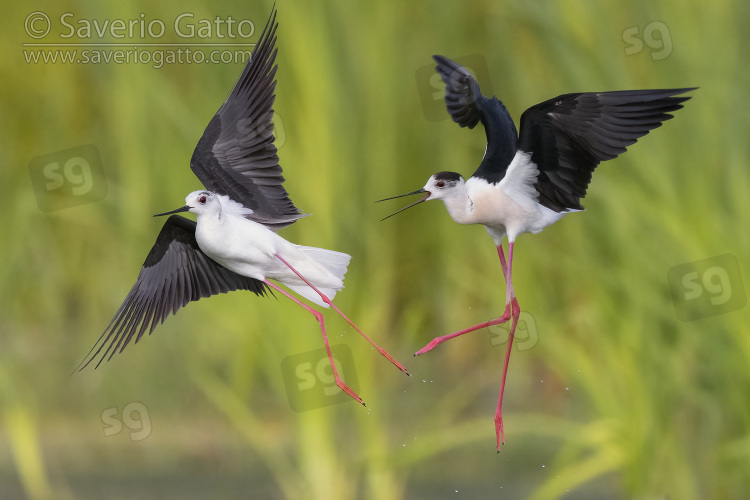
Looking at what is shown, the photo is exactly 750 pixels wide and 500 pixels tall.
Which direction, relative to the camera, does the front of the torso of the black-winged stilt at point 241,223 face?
to the viewer's left

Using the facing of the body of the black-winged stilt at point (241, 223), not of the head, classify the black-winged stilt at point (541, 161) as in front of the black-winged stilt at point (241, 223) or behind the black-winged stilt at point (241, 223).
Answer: behind
